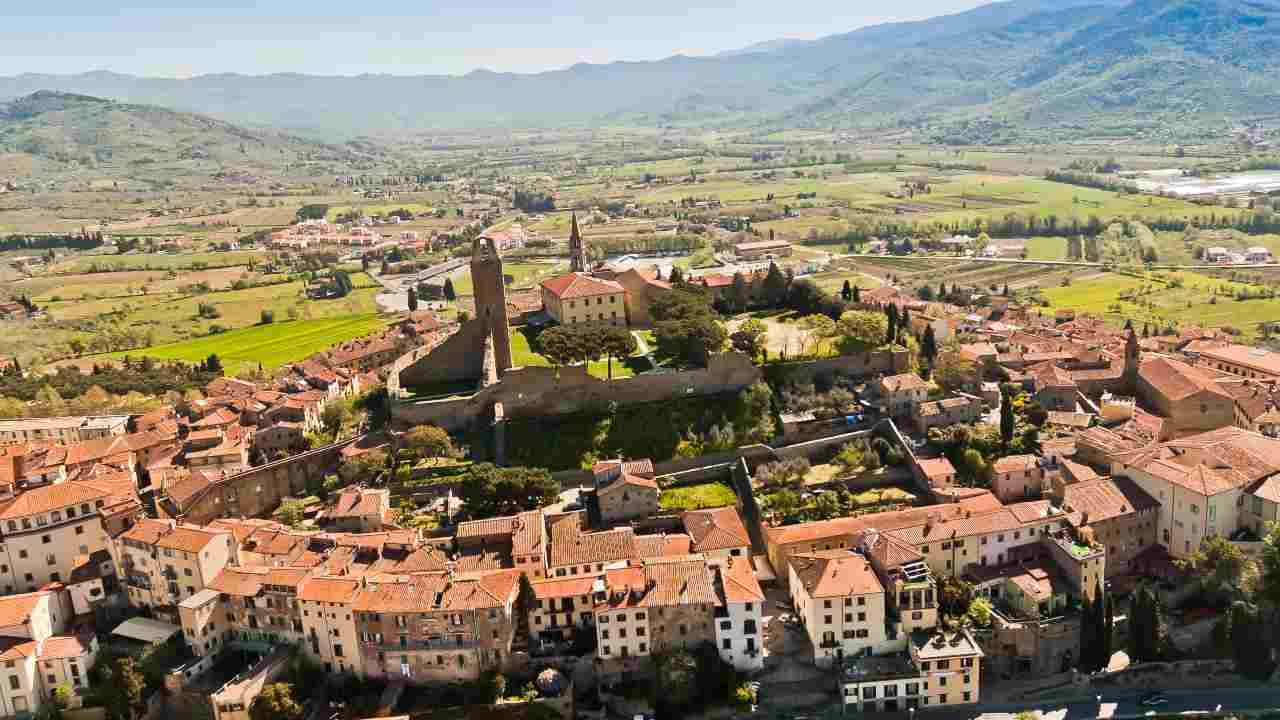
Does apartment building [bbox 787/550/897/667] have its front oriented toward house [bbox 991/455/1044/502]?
no

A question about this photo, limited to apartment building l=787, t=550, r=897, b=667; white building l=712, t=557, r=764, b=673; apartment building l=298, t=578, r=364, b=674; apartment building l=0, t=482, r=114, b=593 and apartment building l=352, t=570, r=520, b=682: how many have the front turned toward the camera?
5

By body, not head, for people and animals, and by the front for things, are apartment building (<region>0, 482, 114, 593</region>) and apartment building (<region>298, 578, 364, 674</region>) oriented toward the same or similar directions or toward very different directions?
same or similar directions

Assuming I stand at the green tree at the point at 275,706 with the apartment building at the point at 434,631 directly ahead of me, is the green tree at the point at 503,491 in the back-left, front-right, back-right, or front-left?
front-left

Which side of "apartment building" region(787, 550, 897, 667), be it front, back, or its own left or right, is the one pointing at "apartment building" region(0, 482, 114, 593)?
right

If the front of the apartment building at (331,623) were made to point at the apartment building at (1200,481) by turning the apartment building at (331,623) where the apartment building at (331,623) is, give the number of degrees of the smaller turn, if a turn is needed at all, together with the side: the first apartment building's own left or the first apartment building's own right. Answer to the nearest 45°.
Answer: approximately 90° to the first apartment building's own left

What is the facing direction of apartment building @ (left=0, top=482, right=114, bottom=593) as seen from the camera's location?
facing the viewer

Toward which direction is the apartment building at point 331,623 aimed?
toward the camera

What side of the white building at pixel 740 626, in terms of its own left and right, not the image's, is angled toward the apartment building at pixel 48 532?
right

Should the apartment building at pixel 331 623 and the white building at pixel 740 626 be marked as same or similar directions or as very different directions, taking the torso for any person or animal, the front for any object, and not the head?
same or similar directions

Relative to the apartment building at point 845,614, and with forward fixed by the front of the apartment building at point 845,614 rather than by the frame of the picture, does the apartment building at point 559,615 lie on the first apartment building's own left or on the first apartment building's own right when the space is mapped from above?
on the first apartment building's own right

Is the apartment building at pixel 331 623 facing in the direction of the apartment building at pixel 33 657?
no
